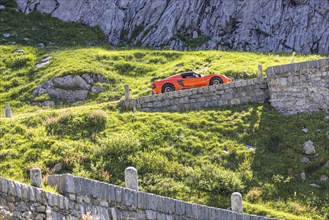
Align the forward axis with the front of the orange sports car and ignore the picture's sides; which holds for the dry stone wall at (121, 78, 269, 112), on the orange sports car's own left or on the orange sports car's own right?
on the orange sports car's own right

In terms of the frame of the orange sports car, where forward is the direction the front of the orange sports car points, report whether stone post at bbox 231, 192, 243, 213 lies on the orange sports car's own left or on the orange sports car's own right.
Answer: on the orange sports car's own right

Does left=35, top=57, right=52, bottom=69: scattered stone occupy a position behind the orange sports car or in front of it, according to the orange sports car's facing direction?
behind

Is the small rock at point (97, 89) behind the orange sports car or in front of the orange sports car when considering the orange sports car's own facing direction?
behind

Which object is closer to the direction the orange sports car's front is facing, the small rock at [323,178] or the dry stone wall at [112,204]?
the small rock

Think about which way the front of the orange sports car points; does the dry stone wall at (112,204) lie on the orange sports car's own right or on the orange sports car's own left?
on the orange sports car's own right

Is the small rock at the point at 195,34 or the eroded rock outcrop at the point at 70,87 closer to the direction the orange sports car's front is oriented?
the small rock

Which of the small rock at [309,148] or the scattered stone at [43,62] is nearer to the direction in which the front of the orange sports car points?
the small rock

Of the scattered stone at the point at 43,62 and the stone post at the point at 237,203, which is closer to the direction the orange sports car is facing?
the stone post

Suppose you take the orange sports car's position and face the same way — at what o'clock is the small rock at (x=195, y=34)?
The small rock is roughly at 9 o'clock from the orange sports car.

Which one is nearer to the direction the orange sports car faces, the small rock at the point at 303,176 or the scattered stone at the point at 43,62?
the small rock

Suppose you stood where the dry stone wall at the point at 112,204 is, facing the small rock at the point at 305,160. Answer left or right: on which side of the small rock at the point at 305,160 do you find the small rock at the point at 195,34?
left

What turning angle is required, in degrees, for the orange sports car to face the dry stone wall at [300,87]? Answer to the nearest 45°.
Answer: approximately 45° to its right

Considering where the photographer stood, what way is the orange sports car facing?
facing to the right of the viewer
